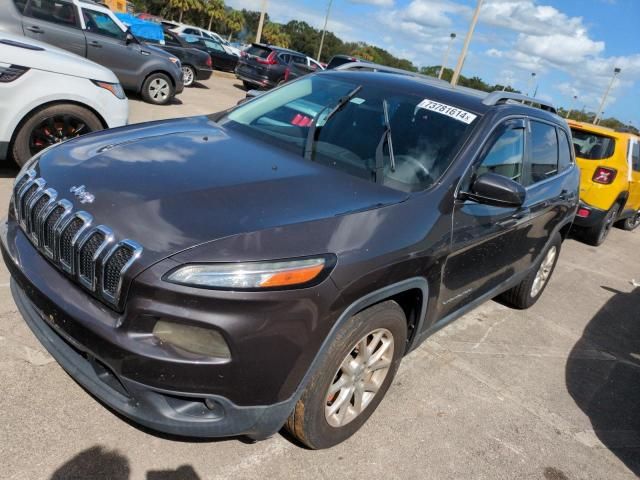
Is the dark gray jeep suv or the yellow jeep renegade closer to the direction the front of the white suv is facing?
the yellow jeep renegade

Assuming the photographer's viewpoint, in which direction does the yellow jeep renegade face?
facing away from the viewer and to the right of the viewer

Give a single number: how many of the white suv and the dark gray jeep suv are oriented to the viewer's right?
1

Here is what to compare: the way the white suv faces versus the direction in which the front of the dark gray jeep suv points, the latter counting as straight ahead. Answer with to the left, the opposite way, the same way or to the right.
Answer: the opposite way

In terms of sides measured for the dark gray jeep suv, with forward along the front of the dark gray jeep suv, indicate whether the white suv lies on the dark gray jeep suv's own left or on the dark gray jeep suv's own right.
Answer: on the dark gray jeep suv's own right

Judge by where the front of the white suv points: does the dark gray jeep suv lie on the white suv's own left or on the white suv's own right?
on the white suv's own right

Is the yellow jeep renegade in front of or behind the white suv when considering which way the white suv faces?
in front

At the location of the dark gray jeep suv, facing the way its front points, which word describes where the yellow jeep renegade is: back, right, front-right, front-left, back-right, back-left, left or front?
back

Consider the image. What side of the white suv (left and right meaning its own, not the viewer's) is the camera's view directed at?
right

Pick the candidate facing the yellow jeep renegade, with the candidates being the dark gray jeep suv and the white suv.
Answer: the white suv
